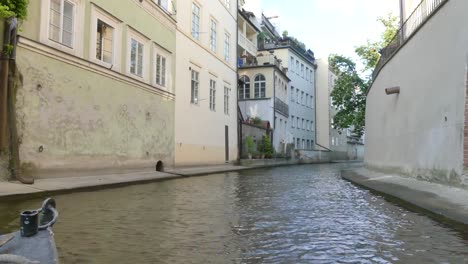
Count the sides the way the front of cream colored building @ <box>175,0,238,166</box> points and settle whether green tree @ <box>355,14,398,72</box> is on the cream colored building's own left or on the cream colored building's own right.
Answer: on the cream colored building's own left

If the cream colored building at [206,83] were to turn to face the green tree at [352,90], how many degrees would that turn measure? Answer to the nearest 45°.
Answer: approximately 90° to its left

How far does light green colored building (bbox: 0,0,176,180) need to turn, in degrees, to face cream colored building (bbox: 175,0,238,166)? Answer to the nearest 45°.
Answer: approximately 90° to its left

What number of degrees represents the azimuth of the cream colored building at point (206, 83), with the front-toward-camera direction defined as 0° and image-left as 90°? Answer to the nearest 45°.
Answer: approximately 315°

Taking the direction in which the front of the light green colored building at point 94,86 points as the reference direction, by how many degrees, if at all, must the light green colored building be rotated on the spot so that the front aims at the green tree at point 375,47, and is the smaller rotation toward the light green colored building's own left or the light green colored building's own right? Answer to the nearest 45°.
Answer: approximately 90° to the light green colored building's own left

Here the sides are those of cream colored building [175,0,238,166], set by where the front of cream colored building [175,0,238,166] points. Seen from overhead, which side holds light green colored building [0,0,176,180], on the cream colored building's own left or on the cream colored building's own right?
on the cream colored building's own right

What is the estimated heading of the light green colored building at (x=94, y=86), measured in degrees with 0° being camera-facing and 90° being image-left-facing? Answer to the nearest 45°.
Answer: approximately 315°

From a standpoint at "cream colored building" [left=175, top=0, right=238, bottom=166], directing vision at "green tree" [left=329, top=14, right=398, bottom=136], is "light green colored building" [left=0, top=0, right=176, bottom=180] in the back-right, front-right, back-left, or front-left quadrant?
back-right

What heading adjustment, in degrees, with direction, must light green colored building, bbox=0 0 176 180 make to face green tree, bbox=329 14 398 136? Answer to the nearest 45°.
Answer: approximately 90° to its left
